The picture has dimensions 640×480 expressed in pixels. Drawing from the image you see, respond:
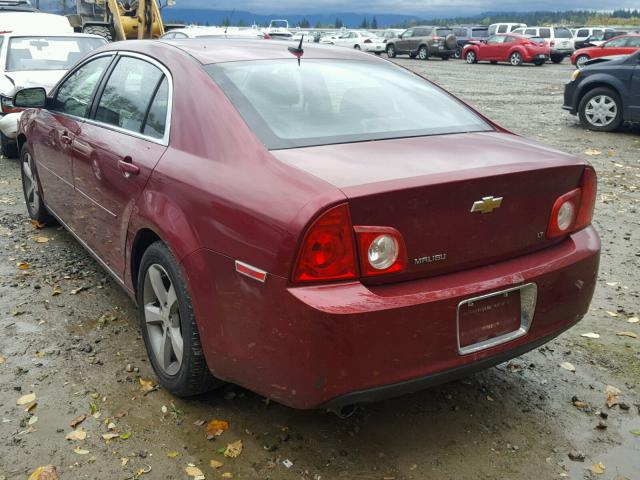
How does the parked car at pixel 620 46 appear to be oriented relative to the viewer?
to the viewer's left

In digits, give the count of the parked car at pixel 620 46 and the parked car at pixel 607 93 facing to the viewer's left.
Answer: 2

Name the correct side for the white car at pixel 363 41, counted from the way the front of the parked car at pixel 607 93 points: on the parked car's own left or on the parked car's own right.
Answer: on the parked car's own right

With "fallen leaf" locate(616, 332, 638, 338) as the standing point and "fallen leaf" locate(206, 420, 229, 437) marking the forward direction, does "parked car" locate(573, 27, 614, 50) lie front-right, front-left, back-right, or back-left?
back-right

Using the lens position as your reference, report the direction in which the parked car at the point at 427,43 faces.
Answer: facing away from the viewer and to the left of the viewer

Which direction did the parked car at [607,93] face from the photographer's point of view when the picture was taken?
facing to the left of the viewer

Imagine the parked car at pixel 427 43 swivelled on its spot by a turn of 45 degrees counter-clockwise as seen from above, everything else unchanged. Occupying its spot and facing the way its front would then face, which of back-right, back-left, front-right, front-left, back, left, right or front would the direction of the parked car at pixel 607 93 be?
left

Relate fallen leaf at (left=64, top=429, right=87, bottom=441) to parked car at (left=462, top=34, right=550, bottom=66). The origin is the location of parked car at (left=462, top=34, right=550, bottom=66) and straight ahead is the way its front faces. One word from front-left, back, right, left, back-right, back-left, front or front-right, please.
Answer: back-left
